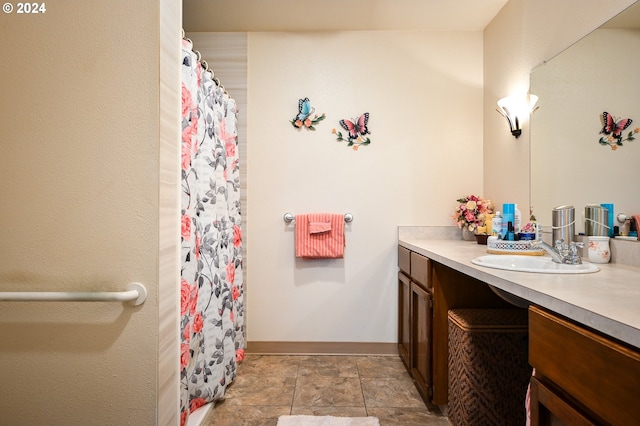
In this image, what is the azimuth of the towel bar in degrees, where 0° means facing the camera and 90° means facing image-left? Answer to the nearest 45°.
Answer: approximately 0°

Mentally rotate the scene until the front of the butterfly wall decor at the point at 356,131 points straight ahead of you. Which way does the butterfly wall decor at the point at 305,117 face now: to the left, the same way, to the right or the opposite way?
the same way

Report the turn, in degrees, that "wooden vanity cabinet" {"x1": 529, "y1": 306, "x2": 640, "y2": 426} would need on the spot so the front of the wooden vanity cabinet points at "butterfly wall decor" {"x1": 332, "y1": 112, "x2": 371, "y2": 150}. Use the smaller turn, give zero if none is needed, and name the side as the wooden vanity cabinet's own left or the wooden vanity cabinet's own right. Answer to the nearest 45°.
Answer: approximately 90° to the wooden vanity cabinet's own right

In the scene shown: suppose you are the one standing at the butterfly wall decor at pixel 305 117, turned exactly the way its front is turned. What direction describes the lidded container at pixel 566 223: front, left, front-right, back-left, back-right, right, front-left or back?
front-left

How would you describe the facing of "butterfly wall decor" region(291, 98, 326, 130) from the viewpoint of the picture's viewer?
facing the viewer

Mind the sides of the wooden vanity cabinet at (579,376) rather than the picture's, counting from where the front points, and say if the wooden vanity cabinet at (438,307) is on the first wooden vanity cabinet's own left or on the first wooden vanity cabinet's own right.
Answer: on the first wooden vanity cabinet's own right

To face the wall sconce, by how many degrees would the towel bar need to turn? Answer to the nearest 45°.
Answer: approximately 90° to its left

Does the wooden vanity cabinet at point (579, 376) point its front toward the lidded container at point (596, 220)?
no

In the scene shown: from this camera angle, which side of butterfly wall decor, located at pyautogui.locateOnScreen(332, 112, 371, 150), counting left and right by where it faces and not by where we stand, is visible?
front

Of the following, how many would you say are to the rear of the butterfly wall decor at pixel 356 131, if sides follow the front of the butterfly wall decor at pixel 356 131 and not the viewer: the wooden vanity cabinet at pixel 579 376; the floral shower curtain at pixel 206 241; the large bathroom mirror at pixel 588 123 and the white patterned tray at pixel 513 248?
0

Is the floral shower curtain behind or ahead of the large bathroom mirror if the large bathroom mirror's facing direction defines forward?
ahead

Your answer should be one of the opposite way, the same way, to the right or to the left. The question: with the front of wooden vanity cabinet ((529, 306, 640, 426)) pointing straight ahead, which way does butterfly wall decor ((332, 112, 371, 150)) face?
to the left

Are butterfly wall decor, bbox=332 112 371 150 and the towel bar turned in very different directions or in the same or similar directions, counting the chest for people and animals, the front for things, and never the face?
same or similar directions

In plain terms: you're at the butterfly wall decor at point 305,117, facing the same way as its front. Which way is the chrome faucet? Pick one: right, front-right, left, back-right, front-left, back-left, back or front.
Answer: front-left

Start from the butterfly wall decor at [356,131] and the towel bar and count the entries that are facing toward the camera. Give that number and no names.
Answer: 2

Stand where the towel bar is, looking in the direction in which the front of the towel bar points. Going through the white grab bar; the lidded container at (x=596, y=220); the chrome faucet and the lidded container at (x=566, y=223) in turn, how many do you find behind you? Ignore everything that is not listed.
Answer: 0

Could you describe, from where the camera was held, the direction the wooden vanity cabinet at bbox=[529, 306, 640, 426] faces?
facing the viewer and to the left of the viewer

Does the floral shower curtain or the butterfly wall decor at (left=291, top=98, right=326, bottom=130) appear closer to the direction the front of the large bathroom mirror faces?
the floral shower curtain

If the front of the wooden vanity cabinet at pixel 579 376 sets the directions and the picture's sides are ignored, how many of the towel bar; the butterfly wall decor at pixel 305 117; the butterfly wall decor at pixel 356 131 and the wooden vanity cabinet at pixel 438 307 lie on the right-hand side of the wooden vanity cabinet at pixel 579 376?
4

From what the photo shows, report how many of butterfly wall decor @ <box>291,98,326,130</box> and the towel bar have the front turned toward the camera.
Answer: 2
